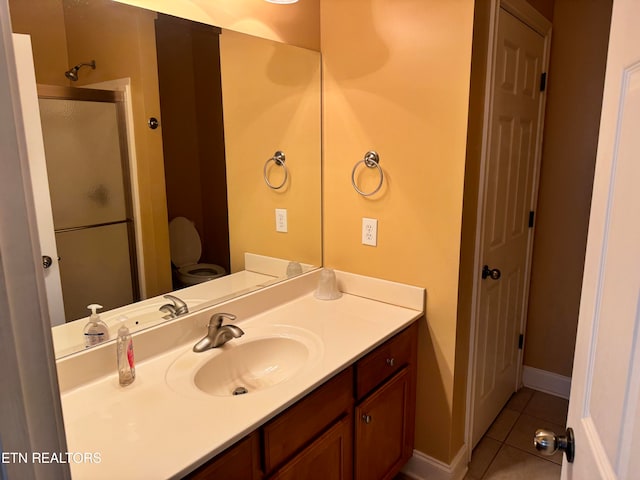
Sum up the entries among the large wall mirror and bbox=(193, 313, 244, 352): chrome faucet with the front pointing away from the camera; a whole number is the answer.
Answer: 0

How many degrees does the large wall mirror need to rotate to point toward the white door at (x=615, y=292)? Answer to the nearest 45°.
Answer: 0° — it already faces it

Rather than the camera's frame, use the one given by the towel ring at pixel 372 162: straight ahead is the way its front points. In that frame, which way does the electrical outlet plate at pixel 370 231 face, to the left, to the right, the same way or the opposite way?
the same way

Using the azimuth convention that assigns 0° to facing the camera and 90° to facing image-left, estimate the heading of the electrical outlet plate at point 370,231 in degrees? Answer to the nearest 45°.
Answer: approximately 45°

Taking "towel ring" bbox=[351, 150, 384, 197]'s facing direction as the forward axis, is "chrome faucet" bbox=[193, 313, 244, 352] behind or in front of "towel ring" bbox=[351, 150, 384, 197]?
in front

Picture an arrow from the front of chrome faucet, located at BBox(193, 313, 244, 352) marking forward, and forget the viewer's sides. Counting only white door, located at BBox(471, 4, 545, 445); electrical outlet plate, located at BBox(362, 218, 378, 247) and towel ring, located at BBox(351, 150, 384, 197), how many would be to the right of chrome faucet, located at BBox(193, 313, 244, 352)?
0

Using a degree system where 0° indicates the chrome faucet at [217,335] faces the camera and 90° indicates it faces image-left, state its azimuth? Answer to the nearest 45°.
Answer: approximately 315°

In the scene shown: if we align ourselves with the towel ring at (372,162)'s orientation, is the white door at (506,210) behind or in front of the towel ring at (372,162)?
behind

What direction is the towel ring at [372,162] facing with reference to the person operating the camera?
facing the viewer and to the left of the viewer

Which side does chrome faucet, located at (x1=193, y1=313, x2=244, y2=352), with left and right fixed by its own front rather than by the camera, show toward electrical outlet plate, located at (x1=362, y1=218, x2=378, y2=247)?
left

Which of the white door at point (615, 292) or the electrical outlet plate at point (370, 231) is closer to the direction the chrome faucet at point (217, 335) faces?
the white door
